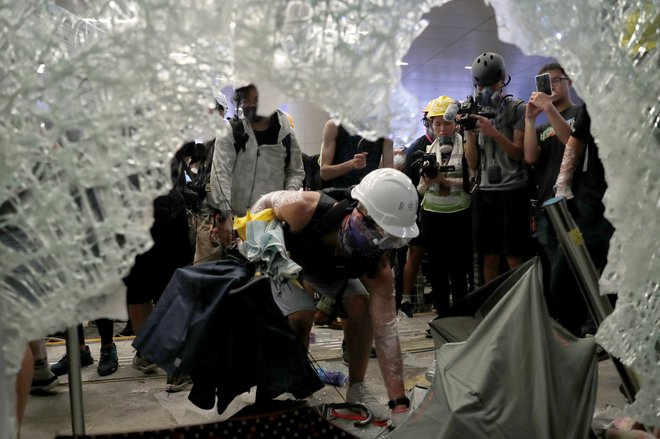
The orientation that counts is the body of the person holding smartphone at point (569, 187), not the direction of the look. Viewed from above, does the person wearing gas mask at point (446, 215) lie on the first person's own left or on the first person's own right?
on the first person's own right

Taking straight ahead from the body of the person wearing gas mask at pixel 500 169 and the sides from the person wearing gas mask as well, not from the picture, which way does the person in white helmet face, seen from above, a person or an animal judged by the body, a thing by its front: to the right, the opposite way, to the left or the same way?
to the left

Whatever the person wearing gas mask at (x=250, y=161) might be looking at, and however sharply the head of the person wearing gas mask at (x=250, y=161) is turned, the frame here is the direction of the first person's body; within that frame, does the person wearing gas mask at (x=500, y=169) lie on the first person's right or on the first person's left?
on the first person's left

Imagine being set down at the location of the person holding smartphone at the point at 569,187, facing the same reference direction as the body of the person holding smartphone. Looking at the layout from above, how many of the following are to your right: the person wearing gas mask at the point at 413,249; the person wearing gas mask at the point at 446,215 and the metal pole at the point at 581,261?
2

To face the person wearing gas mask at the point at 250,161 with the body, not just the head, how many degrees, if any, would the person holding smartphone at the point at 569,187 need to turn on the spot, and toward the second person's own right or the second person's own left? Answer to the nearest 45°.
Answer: approximately 45° to the second person's own right

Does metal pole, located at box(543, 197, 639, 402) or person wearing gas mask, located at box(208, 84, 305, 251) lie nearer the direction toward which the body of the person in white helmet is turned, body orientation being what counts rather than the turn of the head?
the metal pole

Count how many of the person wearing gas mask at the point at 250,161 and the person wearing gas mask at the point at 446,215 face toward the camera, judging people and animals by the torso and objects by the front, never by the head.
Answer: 2

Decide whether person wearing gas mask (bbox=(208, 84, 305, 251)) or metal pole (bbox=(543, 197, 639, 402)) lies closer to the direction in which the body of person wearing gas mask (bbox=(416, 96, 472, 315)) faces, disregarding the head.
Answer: the metal pole

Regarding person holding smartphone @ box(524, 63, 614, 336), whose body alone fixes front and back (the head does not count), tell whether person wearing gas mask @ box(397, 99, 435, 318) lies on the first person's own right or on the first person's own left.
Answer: on the first person's own right

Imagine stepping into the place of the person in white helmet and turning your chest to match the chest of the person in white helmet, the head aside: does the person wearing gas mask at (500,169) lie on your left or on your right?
on your left
